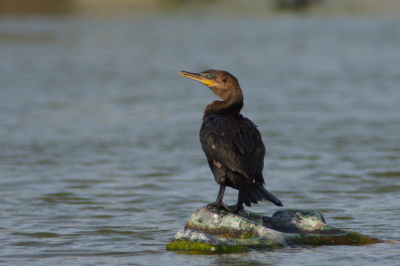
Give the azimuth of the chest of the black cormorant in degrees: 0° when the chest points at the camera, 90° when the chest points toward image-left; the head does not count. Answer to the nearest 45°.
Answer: approximately 135°
